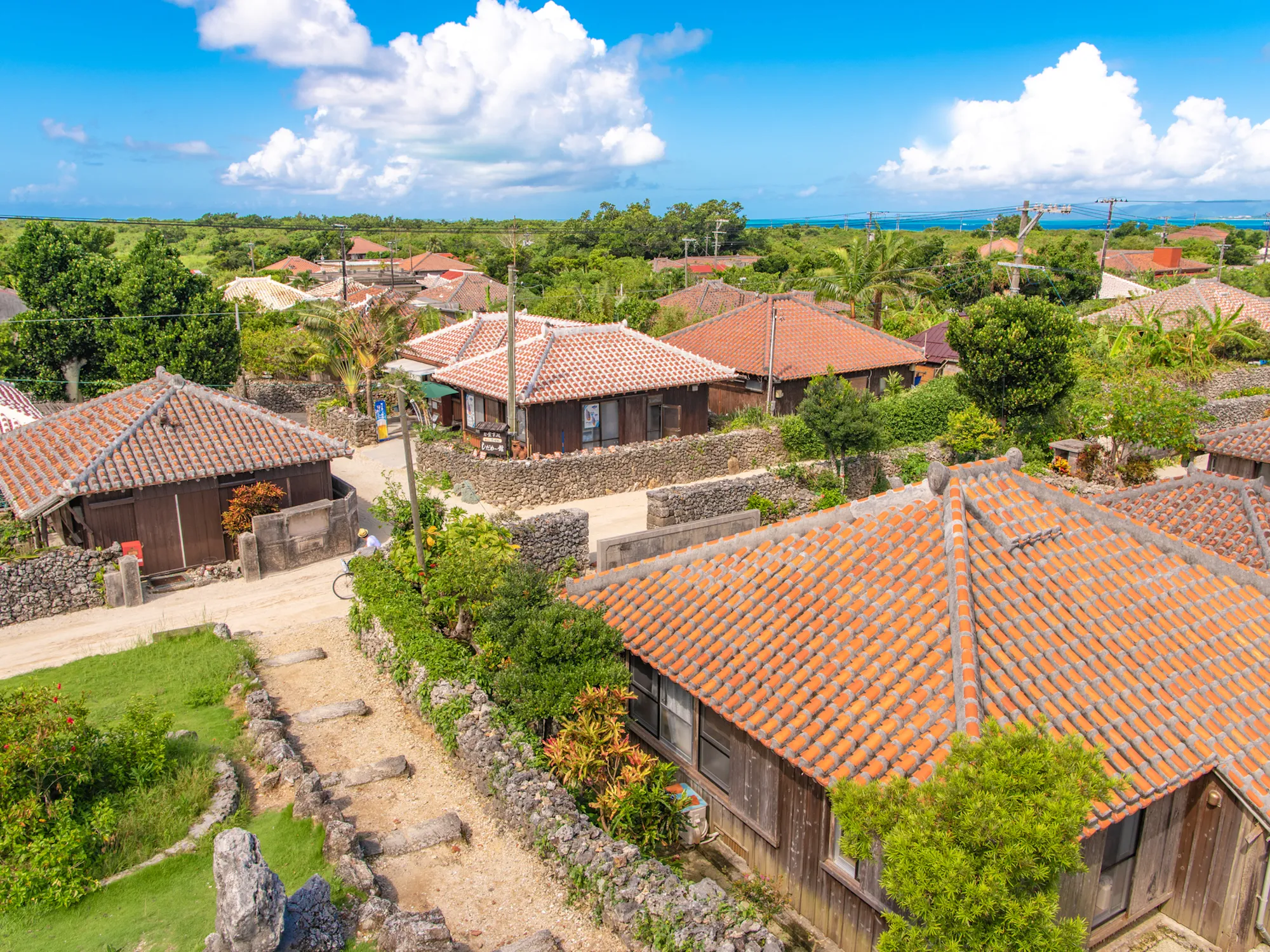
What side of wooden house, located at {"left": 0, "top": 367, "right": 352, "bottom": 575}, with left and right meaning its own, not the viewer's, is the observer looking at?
front

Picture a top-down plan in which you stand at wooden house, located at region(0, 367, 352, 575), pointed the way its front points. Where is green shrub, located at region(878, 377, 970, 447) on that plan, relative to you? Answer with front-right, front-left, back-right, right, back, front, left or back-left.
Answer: left

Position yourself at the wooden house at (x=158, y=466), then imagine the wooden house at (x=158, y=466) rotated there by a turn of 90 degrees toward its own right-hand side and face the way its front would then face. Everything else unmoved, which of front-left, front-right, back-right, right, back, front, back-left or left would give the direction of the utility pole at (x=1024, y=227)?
back

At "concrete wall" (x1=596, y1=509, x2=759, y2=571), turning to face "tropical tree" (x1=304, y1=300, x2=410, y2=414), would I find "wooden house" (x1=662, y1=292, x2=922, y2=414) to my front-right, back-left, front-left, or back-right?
front-right

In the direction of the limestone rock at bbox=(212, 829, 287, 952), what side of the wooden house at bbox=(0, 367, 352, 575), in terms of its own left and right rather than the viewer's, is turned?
front

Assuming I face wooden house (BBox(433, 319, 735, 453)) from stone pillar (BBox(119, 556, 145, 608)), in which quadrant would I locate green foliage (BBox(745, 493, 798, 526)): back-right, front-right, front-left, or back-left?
front-right

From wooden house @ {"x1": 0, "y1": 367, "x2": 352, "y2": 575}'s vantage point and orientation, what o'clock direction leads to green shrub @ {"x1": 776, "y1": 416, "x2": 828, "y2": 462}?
The green shrub is roughly at 9 o'clock from the wooden house.

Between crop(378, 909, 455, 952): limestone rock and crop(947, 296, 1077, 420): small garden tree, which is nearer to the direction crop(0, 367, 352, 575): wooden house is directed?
the limestone rock

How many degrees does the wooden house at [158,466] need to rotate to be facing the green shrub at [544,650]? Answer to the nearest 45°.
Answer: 0° — it already faces it

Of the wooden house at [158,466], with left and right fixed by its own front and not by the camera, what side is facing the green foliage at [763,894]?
front

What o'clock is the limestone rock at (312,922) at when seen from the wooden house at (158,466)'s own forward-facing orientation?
The limestone rock is roughly at 12 o'clock from the wooden house.

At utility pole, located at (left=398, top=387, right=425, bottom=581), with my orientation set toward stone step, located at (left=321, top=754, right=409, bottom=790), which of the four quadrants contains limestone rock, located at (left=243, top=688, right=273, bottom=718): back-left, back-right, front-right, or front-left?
front-right

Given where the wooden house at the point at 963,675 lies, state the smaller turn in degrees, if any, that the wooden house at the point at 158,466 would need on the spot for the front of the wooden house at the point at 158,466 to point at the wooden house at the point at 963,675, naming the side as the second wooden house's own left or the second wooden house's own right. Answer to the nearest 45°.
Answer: approximately 45° to the second wooden house's own left

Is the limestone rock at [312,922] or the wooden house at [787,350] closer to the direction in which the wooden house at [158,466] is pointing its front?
the limestone rock

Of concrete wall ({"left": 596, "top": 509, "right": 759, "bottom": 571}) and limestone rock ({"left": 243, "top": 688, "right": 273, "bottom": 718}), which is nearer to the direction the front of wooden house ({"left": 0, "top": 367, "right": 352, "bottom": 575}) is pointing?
the limestone rock

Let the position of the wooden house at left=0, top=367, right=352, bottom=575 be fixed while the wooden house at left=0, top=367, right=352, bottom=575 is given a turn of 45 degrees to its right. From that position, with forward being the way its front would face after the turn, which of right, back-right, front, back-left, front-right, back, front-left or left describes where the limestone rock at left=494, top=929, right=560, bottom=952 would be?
front-left

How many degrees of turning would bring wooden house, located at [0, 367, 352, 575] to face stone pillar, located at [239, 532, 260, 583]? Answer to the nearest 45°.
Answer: approximately 45° to its left

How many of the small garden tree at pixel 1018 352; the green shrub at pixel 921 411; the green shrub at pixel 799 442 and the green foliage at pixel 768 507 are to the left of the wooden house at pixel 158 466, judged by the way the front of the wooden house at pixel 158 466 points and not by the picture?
4

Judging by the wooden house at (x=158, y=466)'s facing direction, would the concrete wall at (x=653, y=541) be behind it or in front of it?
in front

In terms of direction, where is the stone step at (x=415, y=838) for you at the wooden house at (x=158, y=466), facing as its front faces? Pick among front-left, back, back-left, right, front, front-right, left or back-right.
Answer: front
